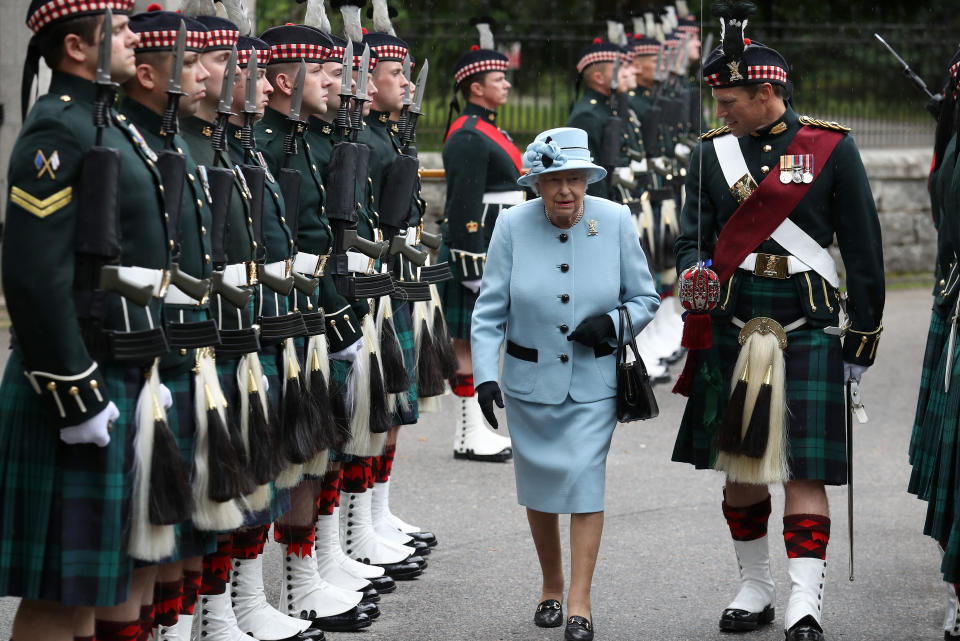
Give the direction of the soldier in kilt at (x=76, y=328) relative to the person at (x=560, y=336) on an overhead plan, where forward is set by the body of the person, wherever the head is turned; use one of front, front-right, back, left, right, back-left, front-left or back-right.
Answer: front-right

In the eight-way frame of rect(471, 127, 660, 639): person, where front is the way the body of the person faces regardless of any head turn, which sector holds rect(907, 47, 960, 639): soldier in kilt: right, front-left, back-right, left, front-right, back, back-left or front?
left

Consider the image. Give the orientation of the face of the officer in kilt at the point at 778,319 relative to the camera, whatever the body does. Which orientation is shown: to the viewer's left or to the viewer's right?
to the viewer's left

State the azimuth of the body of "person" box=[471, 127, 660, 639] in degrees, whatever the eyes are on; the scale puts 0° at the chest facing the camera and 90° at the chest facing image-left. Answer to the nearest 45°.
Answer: approximately 0°

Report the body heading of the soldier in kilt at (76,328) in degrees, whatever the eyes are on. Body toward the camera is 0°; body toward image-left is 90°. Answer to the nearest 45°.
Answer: approximately 270°

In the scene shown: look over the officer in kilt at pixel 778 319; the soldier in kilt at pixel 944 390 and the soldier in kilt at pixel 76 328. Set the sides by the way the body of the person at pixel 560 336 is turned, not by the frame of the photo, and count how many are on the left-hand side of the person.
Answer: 2

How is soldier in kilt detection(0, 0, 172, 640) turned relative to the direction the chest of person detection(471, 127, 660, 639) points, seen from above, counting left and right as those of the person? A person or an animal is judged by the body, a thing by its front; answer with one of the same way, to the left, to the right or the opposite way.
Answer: to the left
